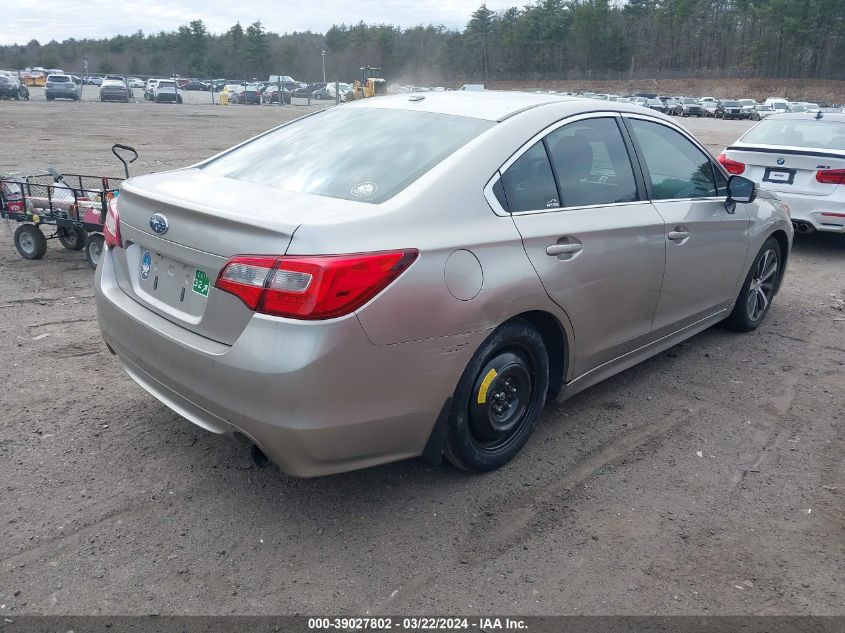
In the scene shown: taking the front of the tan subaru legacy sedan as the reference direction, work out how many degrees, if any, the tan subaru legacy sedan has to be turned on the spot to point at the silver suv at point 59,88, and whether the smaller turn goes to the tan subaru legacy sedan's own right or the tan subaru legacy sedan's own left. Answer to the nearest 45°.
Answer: approximately 90° to the tan subaru legacy sedan's own left

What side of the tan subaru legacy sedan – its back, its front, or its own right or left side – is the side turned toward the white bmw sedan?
front

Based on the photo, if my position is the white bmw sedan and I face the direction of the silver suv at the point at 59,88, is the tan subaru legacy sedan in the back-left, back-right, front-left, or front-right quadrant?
back-left

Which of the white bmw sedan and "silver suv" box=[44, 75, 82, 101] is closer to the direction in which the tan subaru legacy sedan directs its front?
the white bmw sedan

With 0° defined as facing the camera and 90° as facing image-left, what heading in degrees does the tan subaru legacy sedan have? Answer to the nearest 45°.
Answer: approximately 225°

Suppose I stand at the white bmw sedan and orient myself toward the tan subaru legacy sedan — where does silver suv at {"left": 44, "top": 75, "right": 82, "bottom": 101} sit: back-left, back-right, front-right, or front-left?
back-right
